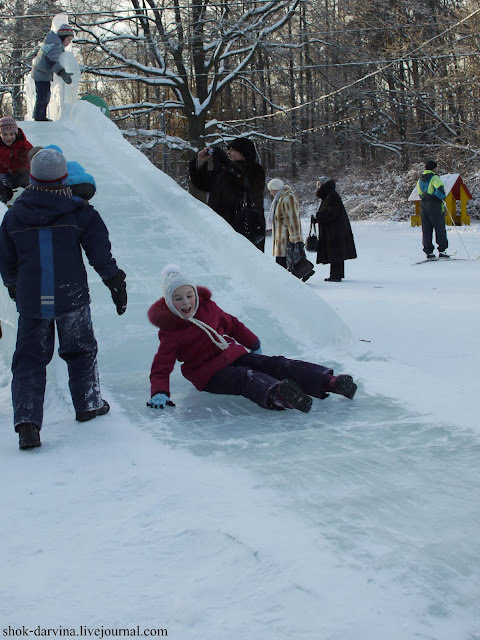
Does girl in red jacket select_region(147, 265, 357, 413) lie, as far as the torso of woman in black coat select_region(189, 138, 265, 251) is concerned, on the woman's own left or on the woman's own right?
on the woman's own left

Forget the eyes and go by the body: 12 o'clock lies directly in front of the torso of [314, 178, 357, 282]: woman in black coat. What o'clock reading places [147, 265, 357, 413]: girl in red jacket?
The girl in red jacket is roughly at 9 o'clock from the woman in black coat.

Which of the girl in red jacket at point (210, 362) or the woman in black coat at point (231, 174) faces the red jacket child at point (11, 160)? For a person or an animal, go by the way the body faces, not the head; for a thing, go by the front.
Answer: the woman in black coat

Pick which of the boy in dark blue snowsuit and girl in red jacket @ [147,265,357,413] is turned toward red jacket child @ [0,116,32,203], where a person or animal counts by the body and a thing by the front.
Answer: the boy in dark blue snowsuit

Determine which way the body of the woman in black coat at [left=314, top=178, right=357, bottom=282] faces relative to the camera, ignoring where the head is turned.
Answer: to the viewer's left

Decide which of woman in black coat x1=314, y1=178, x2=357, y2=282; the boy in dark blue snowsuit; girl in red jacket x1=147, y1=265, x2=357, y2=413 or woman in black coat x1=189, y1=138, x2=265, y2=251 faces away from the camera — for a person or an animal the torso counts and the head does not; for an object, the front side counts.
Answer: the boy in dark blue snowsuit

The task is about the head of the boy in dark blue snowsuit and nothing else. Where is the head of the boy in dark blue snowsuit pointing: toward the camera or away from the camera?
away from the camera

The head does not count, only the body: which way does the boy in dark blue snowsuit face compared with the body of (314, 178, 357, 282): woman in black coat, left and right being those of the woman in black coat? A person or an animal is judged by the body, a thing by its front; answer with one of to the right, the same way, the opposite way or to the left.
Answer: to the right

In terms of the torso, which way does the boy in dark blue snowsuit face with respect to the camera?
away from the camera

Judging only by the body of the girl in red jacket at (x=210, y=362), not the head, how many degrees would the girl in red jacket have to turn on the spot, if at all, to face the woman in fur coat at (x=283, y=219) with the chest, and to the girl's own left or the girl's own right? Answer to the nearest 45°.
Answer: approximately 135° to the girl's own left

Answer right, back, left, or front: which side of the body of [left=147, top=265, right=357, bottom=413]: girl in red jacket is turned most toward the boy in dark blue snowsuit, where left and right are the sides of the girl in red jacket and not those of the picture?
right

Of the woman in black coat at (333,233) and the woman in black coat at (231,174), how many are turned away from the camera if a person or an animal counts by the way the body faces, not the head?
0

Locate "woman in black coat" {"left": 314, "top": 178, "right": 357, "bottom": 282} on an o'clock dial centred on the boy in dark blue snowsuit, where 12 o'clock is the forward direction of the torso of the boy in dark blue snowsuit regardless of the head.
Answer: The woman in black coat is roughly at 1 o'clock from the boy in dark blue snowsuit.

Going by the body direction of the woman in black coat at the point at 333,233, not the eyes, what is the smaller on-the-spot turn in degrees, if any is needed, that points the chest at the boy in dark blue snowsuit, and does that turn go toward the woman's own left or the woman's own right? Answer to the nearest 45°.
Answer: approximately 90° to the woman's own left
